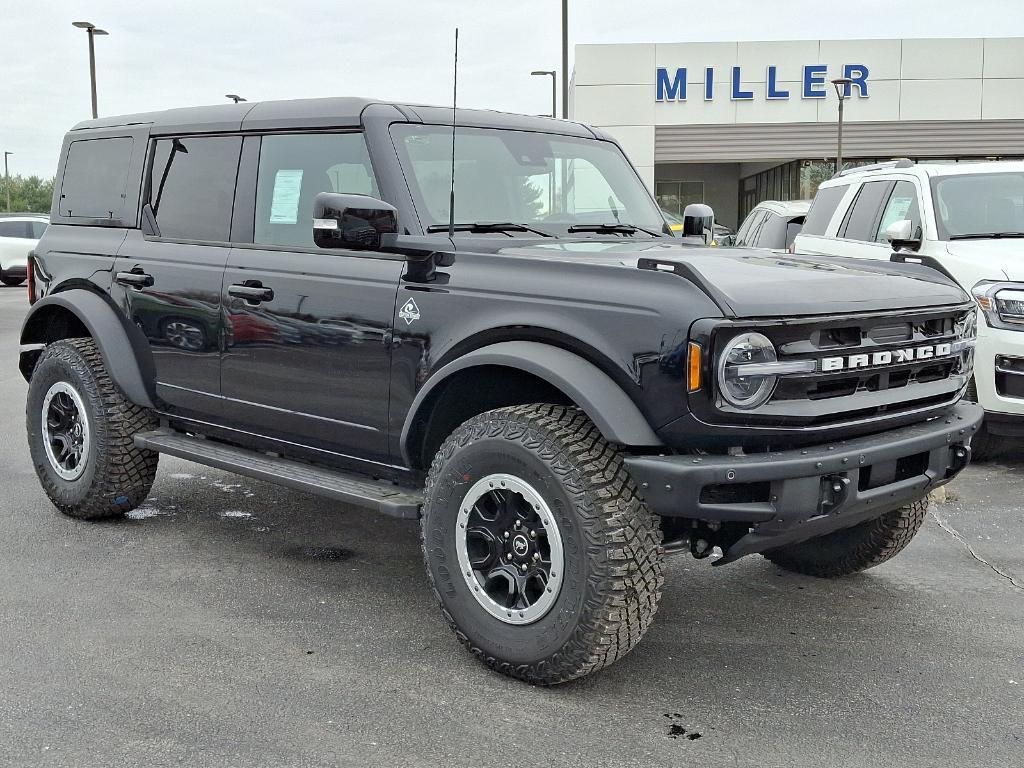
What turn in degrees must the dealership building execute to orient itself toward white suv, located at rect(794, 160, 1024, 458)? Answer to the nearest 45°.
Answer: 0° — it already faces it

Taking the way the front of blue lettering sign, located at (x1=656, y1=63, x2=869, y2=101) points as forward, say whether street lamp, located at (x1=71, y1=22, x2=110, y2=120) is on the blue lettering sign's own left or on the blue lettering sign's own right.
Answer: on the blue lettering sign's own right

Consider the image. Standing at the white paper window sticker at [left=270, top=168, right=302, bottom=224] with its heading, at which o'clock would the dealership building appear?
The dealership building is roughly at 7 o'clock from the white paper window sticker.

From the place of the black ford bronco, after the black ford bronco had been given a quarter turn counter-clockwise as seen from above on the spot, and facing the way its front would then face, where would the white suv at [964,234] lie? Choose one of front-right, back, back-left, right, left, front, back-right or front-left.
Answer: front

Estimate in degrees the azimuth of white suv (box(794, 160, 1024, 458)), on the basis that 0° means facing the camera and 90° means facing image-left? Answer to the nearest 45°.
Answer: approximately 315°

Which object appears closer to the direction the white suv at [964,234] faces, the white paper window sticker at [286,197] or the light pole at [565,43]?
the white paper window sticker

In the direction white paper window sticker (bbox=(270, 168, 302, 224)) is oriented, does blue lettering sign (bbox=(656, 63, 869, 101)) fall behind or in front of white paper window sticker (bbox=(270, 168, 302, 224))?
behind

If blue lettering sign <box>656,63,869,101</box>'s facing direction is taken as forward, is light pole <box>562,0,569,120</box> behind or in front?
in front

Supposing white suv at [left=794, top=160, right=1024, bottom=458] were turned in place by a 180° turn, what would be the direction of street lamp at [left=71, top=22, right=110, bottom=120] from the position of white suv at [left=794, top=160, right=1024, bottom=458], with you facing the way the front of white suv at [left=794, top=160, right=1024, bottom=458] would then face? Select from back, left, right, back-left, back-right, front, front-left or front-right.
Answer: front

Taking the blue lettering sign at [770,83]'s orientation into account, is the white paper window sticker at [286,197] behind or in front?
in front

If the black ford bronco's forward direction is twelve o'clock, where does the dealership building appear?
The dealership building is roughly at 8 o'clock from the black ford bronco.

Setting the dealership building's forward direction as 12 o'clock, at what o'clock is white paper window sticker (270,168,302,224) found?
The white paper window sticker is roughly at 12 o'clock from the dealership building.

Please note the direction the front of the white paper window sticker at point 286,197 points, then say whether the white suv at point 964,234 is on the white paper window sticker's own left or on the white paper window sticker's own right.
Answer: on the white paper window sticker's own left
